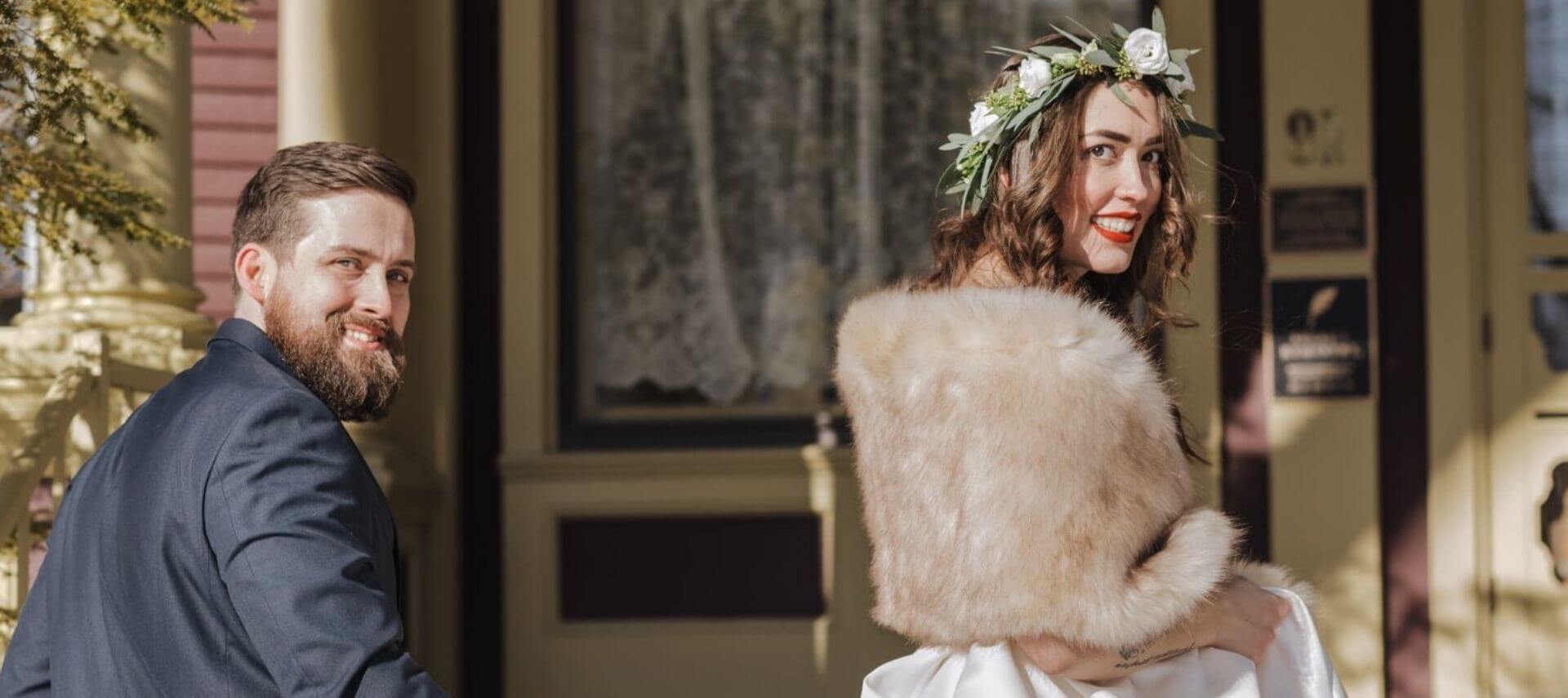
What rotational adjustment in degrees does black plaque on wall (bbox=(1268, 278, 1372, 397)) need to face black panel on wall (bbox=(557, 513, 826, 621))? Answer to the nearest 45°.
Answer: approximately 90° to its right

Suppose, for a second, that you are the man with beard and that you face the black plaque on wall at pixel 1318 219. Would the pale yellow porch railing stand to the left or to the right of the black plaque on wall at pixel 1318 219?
left

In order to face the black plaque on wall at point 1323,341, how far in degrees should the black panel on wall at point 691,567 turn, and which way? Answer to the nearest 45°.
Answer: approximately 90° to its left

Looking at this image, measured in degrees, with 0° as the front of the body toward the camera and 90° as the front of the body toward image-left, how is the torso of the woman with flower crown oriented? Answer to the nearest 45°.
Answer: approximately 225°

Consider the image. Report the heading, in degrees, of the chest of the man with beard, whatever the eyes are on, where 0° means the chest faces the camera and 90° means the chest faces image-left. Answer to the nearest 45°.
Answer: approximately 225°

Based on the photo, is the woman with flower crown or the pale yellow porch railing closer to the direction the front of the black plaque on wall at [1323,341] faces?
the woman with flower crown

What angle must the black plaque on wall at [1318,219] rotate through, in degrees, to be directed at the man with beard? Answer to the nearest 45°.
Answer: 0° — it already faces them

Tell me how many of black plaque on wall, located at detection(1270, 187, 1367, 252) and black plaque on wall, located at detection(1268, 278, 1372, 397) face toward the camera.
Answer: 2

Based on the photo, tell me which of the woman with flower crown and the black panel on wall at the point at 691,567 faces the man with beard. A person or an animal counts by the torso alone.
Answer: the black panel on wall

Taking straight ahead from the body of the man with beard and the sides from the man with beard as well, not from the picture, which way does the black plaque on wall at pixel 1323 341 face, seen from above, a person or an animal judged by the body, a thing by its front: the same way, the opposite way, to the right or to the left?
the opposite way

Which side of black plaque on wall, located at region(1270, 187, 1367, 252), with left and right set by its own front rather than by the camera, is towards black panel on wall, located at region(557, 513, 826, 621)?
right

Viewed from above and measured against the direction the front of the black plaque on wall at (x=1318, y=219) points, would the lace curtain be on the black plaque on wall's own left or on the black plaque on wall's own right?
on the black plaque on wall's own right

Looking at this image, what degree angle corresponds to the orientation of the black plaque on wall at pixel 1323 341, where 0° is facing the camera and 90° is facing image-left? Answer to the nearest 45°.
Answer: approximately 0°

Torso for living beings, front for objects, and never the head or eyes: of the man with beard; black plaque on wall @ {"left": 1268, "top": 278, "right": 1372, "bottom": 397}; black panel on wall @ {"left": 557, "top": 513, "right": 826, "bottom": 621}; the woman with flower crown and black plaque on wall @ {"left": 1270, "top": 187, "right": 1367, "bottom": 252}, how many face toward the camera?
3

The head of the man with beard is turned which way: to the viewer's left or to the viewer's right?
to the viewer's right

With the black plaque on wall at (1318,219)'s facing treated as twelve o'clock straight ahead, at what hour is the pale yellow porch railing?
The pale yellow porch railing is roughly at 2 o'clock from the black plaque on wall.
